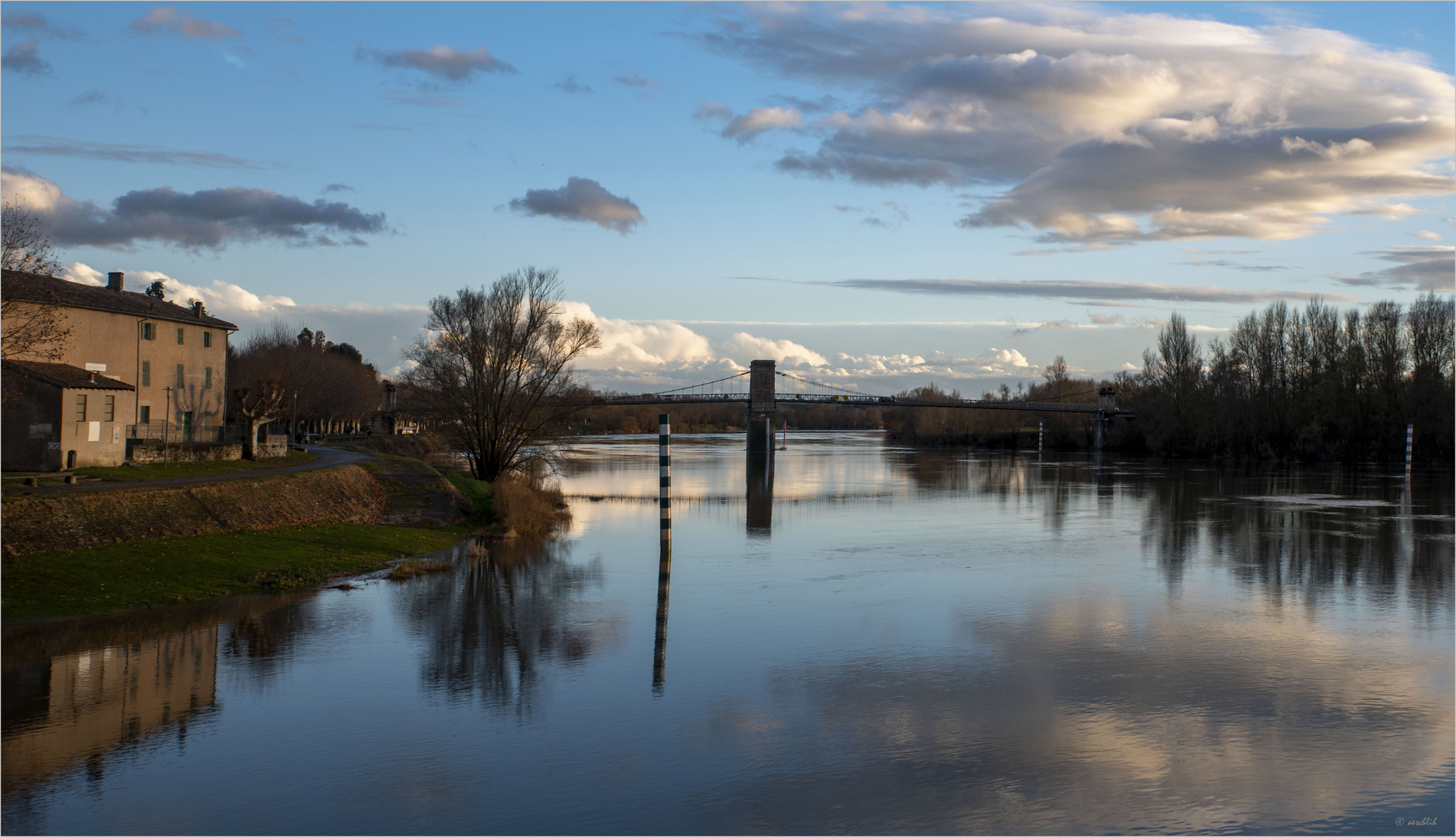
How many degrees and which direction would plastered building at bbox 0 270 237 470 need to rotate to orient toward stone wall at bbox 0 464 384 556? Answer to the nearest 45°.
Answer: approximately 45° to its right

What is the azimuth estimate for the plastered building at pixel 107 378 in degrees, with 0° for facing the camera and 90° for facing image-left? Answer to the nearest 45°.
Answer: approximately 315°

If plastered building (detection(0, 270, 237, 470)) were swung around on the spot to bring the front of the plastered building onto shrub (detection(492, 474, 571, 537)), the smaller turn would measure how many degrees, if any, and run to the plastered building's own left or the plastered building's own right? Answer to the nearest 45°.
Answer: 0° — it already faces it
